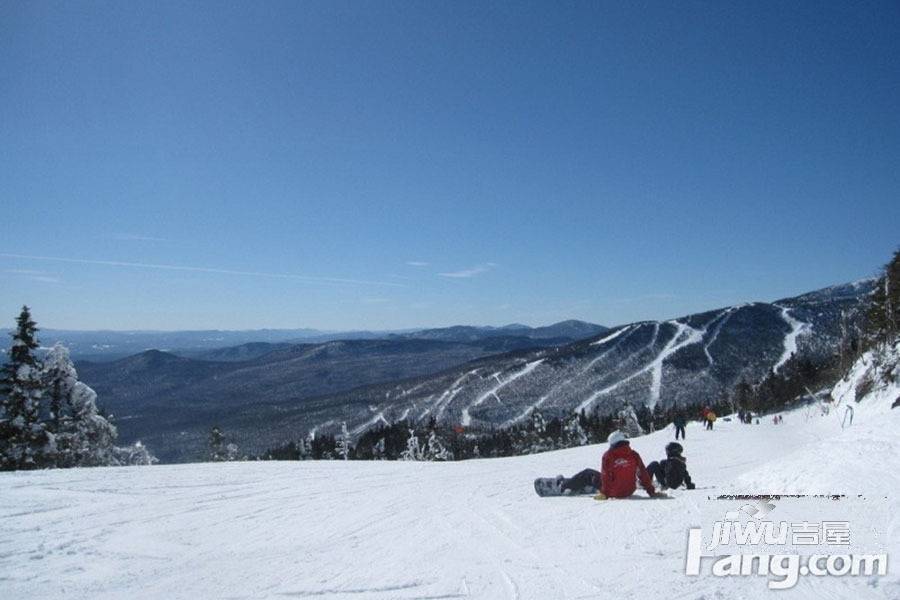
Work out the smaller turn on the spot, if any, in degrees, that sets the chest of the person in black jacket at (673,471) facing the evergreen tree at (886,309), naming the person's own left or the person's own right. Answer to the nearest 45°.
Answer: approximately 45° to the person's own right

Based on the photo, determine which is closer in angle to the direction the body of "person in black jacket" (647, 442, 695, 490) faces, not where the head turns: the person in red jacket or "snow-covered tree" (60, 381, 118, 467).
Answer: the snow-covered tree

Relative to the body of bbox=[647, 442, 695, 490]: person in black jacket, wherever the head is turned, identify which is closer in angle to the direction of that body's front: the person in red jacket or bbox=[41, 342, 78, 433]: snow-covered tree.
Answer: the snow-covered tree

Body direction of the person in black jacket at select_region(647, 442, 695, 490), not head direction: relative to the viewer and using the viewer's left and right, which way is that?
facing away from the viewer and to the left of the viewer

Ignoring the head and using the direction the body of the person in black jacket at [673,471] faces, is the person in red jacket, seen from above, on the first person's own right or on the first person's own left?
on the first person's own left
